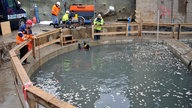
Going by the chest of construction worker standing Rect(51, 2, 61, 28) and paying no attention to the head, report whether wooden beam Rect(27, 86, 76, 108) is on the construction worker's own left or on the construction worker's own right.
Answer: on the construction worker's own right

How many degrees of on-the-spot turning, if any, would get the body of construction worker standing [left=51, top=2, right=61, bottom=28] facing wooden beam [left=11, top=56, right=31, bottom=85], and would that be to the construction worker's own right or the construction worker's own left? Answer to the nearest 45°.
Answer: approximately 90° to the construction worker's own right

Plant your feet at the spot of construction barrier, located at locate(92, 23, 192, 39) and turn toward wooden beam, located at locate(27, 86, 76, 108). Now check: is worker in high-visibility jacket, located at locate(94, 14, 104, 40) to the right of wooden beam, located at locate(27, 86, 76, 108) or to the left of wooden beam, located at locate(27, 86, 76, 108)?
right

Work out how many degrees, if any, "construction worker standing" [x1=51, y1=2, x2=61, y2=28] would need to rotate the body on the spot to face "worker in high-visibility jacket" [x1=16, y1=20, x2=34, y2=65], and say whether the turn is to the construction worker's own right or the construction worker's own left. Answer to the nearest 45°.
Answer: approximately 90° to the construction worker's own right

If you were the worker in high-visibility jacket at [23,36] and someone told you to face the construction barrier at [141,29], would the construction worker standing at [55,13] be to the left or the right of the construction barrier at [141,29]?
left
